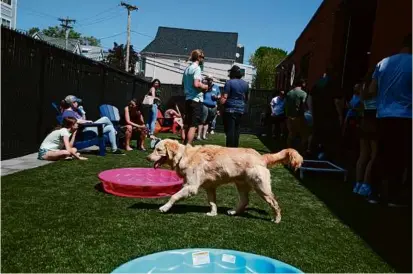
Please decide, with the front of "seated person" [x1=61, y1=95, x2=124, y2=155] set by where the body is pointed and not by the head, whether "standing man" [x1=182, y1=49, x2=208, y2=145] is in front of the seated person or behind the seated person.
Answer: in front

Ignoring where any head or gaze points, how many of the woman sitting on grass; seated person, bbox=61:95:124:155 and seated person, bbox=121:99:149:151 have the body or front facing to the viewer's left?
0

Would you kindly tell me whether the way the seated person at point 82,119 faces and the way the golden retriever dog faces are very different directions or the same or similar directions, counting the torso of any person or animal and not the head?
very different directions

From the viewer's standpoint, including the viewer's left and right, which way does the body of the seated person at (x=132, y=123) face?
facing the viewer

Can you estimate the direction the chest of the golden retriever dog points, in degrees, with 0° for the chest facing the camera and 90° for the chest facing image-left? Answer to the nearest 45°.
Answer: approximately 90°

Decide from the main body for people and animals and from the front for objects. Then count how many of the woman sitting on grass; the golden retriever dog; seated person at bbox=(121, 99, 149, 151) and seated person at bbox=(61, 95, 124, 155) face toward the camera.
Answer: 1

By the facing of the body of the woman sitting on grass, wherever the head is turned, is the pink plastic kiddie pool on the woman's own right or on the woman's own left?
on the woman's own right

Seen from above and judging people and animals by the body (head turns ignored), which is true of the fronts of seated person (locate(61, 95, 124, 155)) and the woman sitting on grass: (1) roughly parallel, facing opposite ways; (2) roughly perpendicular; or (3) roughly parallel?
roughly parallel

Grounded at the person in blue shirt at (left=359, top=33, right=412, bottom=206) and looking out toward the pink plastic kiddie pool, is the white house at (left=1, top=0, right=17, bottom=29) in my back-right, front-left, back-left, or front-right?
front-right

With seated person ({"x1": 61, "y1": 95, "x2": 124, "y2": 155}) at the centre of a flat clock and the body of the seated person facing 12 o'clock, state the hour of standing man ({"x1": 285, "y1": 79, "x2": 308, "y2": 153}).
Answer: The standing man is roughly at 12 o'clock from the seated person.

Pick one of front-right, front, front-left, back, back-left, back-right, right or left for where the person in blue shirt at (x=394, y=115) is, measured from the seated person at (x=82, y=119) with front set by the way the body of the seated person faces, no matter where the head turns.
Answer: front-right

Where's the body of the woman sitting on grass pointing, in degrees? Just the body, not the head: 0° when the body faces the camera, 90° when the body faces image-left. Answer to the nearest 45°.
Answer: approximately 270°

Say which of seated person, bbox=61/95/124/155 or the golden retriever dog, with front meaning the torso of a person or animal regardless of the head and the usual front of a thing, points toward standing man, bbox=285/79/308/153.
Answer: the seated person

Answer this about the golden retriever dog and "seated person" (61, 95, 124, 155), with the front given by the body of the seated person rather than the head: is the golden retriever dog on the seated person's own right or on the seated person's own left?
on the seated person's own right

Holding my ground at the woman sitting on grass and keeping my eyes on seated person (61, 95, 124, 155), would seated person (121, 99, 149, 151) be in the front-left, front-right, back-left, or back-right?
front-right

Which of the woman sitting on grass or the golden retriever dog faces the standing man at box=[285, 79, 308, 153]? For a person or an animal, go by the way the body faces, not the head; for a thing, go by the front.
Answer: the woman sitting on grass

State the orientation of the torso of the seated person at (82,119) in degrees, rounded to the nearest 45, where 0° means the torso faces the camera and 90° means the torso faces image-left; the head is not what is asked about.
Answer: approximately 270°

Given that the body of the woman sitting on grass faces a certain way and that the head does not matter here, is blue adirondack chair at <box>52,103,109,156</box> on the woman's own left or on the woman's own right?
on the woman's own left
